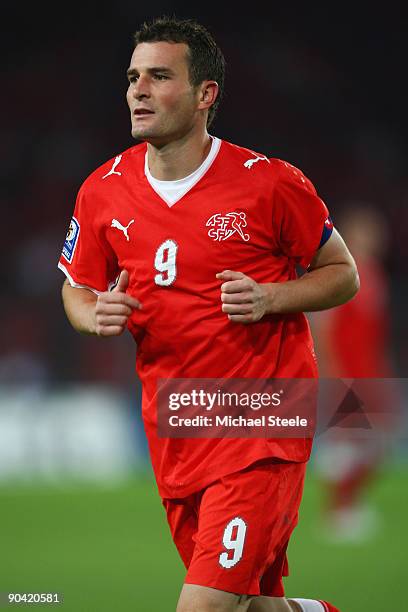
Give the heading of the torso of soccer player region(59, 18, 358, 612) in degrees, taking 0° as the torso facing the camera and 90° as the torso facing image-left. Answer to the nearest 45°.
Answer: approximately 45°

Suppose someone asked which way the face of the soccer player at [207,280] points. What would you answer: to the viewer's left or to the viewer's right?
to the viewer's left

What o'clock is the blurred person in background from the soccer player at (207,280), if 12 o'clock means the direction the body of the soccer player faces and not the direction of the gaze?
The blurred person in background is roughly at 5 o'clock from the soccer player.
